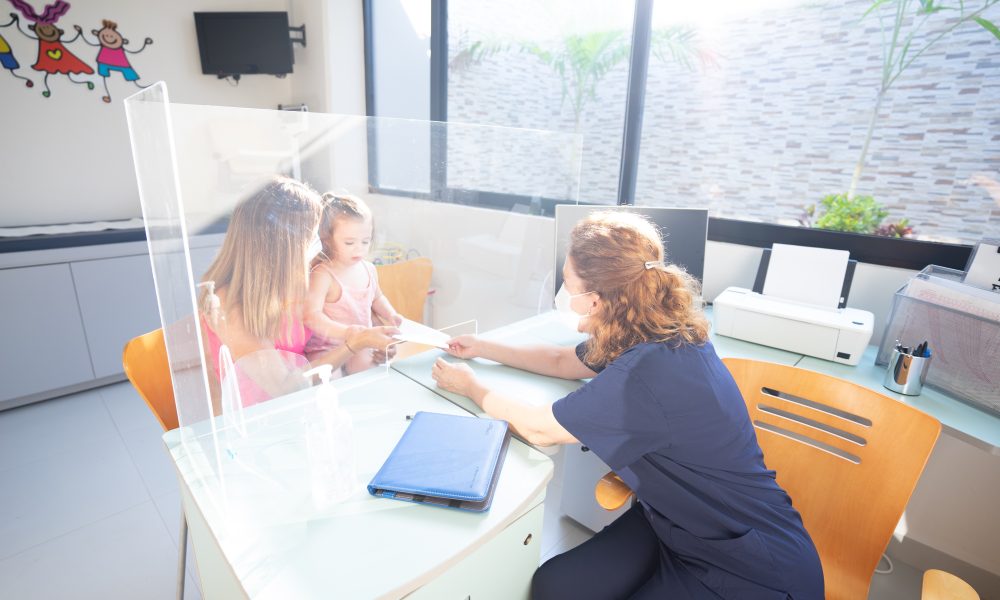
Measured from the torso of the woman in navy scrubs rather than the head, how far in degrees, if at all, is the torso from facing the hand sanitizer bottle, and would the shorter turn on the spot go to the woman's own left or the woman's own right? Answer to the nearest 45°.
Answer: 0° — they already face it

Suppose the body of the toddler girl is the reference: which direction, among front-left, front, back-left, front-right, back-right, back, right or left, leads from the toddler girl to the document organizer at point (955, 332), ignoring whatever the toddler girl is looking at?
front-left

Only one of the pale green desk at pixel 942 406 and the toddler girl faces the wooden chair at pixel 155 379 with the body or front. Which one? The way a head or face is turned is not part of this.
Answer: the pale green desk

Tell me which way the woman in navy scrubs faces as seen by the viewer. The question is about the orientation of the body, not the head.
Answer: to the viewer's left

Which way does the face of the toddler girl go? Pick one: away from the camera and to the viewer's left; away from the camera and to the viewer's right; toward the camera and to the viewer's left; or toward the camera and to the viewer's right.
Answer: toward the camera and to the viewer's right

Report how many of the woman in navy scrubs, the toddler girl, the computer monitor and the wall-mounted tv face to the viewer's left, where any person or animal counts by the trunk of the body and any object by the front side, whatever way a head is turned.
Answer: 1

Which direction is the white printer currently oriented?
toward the camera

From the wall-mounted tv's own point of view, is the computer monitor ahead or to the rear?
ahead

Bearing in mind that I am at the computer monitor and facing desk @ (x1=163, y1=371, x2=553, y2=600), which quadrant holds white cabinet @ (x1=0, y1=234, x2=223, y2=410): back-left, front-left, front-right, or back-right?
front-right

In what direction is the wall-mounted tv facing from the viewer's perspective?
toward the camera

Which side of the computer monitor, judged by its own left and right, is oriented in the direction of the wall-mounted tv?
right

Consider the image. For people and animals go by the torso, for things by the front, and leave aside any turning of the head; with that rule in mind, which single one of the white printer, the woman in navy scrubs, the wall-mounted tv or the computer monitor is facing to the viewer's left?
the woman in navy scrubs
